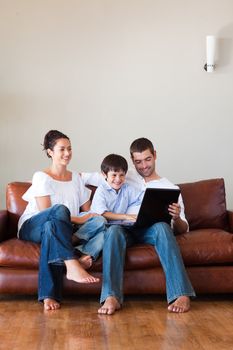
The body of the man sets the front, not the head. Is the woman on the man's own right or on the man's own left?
on the man's own right

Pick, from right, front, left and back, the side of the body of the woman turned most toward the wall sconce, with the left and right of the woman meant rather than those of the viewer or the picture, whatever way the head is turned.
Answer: left

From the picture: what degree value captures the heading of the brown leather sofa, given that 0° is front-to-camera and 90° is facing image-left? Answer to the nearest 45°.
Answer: approximately 0°

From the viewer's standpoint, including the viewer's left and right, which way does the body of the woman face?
facing the viewer and to the right of the viewer
